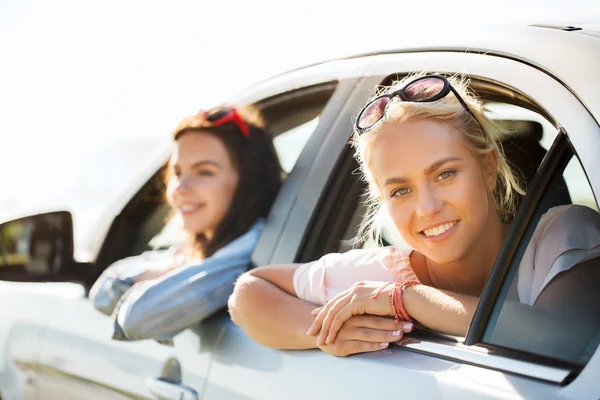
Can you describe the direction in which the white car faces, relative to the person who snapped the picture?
facing away from the viewer and to the left of the viewer

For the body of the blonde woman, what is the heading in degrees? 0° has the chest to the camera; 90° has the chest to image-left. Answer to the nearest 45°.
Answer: approximately 0°
